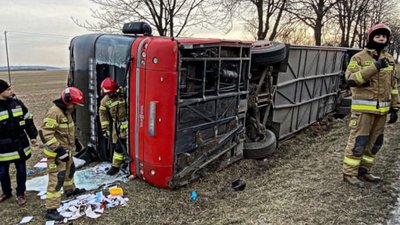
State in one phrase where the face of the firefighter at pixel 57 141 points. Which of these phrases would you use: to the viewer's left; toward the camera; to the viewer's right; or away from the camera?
to the viewer's right

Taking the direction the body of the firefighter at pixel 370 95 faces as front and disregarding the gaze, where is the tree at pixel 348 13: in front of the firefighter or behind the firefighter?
behind

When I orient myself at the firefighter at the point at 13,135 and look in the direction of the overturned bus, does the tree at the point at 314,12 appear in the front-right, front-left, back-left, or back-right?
front-left

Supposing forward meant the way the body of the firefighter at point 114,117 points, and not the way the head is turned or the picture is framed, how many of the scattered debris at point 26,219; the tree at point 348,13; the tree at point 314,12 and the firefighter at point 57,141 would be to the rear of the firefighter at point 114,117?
2

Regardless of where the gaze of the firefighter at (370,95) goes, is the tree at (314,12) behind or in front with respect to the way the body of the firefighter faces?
behind

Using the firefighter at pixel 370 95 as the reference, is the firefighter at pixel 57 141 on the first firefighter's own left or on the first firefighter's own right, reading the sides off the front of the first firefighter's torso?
on the first firefighter's own right

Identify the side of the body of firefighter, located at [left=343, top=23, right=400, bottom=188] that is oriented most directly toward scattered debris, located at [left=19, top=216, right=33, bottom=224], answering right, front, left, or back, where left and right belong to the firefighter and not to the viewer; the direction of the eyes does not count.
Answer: right
